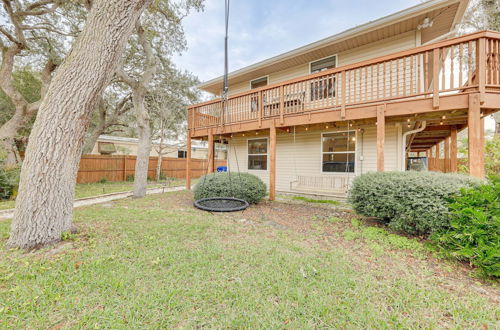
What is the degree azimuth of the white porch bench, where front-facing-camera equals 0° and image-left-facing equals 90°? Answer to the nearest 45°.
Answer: approximately 45°

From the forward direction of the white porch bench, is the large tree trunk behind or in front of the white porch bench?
in front

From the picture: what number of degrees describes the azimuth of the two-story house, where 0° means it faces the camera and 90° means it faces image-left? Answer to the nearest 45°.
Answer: approximately 45°

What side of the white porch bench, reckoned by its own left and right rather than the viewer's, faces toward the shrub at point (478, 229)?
left

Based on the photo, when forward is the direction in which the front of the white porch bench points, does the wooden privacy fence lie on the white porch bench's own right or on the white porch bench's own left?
on the white porch bench's own right

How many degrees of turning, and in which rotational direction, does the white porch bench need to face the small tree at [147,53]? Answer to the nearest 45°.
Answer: approximately 45° to its right

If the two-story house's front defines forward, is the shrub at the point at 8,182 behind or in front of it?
in front
